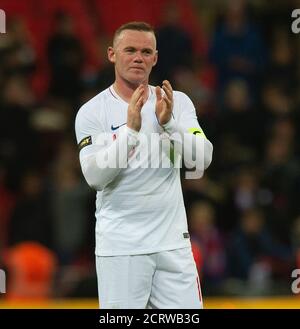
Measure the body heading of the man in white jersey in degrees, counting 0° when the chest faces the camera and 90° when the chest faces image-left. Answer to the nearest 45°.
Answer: approximately 0°
